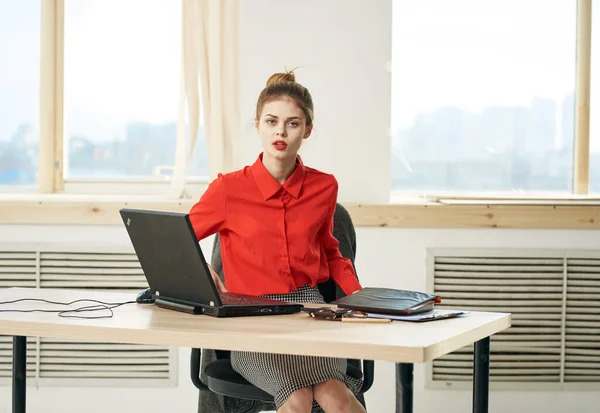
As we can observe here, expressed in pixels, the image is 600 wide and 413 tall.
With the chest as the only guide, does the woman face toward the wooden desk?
yes

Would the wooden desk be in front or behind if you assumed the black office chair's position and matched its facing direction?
in front

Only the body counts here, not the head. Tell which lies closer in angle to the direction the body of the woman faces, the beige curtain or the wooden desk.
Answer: the wooden desk

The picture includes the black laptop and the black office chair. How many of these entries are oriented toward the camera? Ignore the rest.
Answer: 1

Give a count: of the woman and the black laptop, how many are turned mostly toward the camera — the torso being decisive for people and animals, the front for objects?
1

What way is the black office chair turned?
toward the camera

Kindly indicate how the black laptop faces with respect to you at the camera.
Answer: facing away from the viewer and to the right of the viewer

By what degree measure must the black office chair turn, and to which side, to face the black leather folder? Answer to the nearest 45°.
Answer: approximately 45° to its left

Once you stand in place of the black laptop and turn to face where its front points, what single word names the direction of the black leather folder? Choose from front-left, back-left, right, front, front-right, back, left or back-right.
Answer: front-right

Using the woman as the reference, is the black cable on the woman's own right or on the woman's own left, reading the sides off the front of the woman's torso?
on the woman's own right

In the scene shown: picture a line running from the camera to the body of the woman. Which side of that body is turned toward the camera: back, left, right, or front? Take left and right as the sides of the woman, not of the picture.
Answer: front

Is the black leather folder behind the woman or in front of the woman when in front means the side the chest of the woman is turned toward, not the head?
in front
